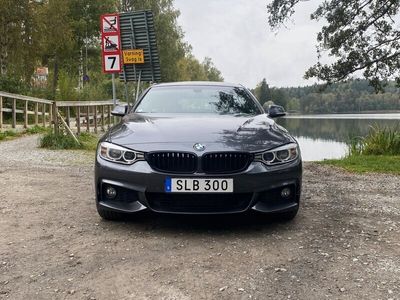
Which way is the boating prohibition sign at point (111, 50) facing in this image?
toward the camera

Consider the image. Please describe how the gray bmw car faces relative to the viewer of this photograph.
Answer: facing the viewer

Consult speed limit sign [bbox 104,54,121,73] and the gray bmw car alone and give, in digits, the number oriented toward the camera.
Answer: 2

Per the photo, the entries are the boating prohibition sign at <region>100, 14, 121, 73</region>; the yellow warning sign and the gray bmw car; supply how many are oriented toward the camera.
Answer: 3

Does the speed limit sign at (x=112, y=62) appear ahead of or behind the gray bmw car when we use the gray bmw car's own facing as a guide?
behind

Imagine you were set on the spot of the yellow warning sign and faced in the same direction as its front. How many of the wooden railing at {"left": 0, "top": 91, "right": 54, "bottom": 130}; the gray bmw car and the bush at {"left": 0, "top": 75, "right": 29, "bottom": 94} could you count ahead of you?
1

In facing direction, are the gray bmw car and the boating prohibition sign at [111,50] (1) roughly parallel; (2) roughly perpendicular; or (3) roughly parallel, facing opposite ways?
roughly parallel

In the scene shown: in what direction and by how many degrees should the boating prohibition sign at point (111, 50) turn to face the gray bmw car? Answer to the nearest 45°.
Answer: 0° — it already faces it
